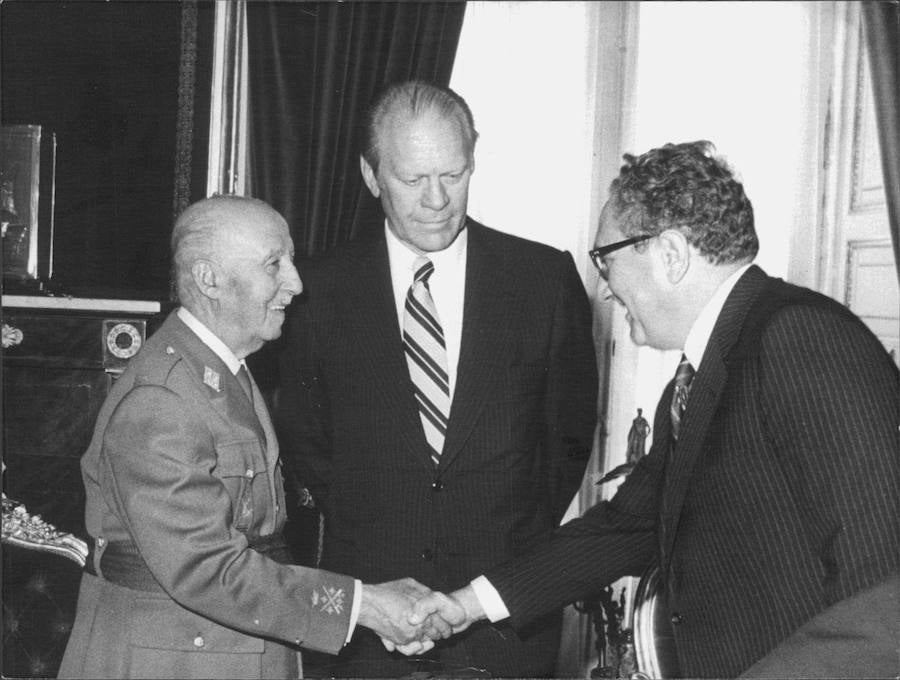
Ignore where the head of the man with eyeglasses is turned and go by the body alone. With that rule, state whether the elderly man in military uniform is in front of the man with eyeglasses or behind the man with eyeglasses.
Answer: in front

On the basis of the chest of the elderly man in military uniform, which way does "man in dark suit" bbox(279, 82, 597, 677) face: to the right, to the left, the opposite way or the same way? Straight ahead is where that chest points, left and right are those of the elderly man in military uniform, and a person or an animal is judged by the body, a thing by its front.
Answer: to the right

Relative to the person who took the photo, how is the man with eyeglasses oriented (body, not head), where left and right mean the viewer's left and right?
facing to the left of the viewer

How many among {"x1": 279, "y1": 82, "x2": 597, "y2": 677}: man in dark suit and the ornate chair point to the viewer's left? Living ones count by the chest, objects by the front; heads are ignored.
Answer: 0

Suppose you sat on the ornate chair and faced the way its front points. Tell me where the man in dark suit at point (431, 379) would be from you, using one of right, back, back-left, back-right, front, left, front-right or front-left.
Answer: front-left

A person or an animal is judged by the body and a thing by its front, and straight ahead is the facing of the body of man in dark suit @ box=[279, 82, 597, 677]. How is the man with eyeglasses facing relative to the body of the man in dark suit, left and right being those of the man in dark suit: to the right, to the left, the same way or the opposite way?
to the right

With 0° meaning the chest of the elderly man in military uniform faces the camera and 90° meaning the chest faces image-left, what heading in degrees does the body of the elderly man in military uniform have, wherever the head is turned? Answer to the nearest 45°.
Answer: approximately 270°

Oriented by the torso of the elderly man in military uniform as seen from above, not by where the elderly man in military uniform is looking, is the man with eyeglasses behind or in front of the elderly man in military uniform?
in front

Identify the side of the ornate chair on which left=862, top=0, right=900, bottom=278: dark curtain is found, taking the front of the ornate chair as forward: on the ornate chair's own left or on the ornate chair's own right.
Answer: on the ornate chair's own left

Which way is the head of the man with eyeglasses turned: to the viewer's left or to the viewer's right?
to the viewer's left

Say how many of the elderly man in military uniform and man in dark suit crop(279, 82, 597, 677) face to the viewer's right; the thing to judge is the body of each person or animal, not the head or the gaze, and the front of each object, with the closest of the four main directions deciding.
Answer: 1
